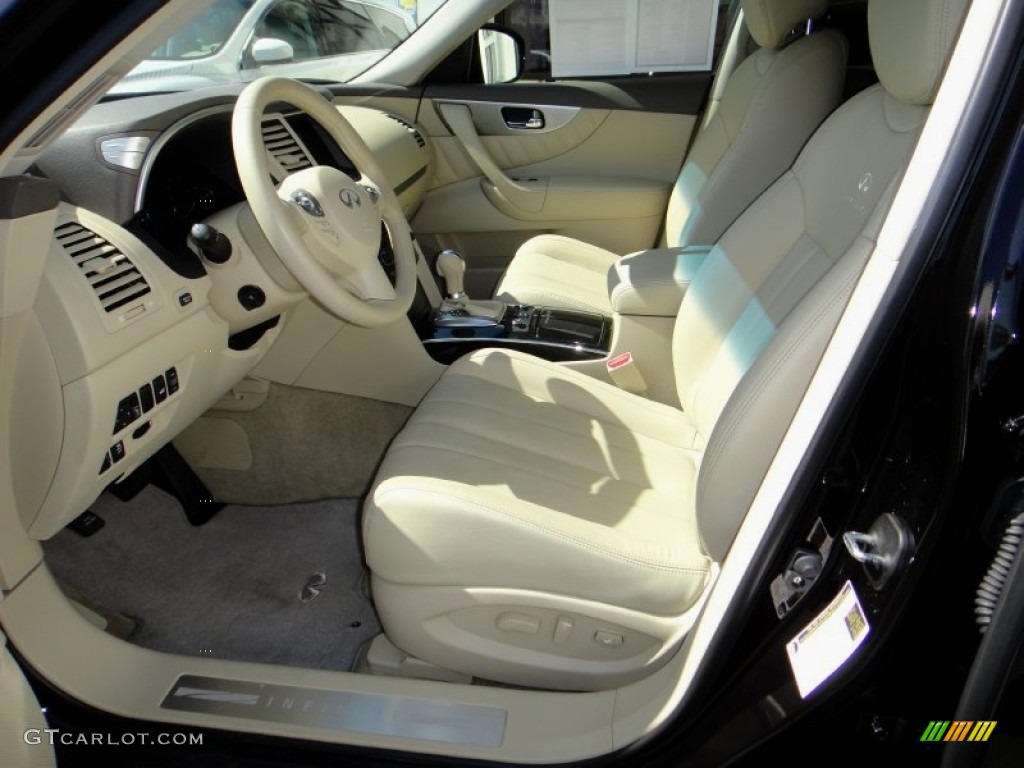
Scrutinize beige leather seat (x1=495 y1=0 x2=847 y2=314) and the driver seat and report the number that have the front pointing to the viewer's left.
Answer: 2

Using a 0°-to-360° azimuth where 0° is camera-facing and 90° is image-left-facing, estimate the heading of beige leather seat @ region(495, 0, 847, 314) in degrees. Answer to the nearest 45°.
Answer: approximately 90°

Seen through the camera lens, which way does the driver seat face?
facing to the left of the viewer

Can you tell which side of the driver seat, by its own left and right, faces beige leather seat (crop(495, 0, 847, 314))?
right

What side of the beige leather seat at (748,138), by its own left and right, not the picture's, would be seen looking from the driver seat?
left
